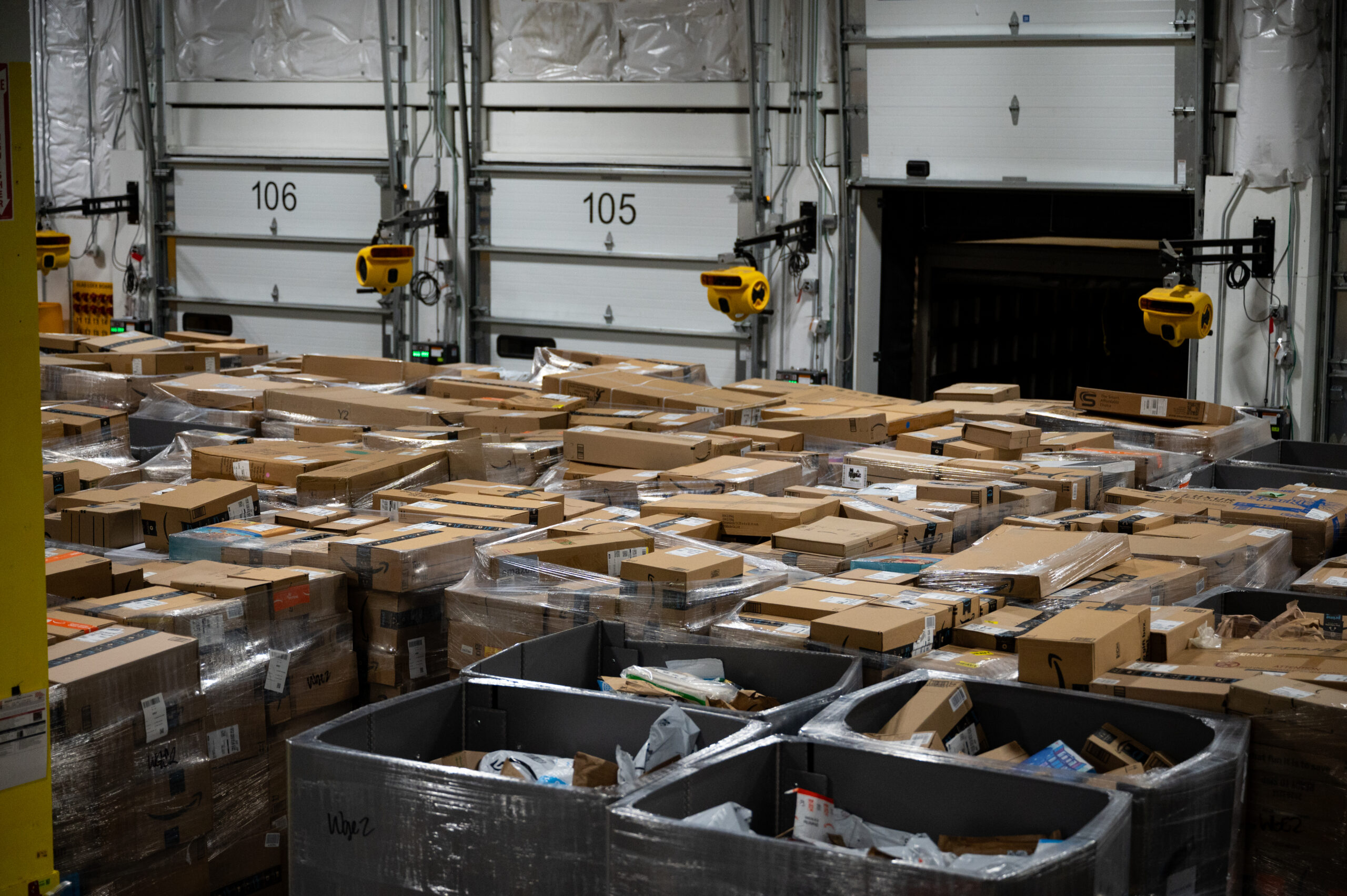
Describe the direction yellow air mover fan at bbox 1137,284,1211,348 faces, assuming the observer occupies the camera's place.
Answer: facing the viewer and to the left of the viewer

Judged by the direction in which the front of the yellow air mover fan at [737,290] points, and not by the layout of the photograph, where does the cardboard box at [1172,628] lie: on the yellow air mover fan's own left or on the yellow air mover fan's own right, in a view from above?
on the yellow air mover fan's own left

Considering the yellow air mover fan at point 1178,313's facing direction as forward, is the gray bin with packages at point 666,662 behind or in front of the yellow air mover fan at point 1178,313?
in front

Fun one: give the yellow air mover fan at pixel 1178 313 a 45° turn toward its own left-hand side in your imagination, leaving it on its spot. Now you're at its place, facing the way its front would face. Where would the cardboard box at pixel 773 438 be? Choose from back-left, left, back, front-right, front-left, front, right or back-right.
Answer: front-right

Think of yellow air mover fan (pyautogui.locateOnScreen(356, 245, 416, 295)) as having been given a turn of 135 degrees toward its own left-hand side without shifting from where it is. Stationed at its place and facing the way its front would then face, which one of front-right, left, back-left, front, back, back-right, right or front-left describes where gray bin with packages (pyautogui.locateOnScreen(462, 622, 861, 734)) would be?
back

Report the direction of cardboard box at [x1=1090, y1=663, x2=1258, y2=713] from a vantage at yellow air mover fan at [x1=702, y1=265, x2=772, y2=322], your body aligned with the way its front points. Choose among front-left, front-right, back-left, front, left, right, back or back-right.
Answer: front-left

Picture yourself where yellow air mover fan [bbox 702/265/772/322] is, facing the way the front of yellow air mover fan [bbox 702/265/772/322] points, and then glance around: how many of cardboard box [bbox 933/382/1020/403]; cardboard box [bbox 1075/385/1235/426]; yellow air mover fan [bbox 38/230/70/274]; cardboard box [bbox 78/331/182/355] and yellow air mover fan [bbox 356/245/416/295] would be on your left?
2

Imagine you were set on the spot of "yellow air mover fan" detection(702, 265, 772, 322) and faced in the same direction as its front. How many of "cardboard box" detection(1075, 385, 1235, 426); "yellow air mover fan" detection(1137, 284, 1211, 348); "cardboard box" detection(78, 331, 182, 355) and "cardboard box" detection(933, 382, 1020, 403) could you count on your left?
3

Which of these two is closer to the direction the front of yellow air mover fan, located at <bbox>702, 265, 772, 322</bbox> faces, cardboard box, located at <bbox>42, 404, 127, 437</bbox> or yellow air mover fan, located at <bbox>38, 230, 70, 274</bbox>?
the cardboard box

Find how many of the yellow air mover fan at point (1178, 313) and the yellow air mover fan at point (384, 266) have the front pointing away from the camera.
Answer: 0

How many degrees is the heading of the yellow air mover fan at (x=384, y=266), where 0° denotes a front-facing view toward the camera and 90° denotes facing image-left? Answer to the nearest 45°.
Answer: approximately 315°

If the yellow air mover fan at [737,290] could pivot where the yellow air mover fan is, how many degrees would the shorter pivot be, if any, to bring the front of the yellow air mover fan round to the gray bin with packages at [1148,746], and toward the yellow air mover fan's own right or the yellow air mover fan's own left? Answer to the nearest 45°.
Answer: approximately 45° to the yellow air mover fan's own left
